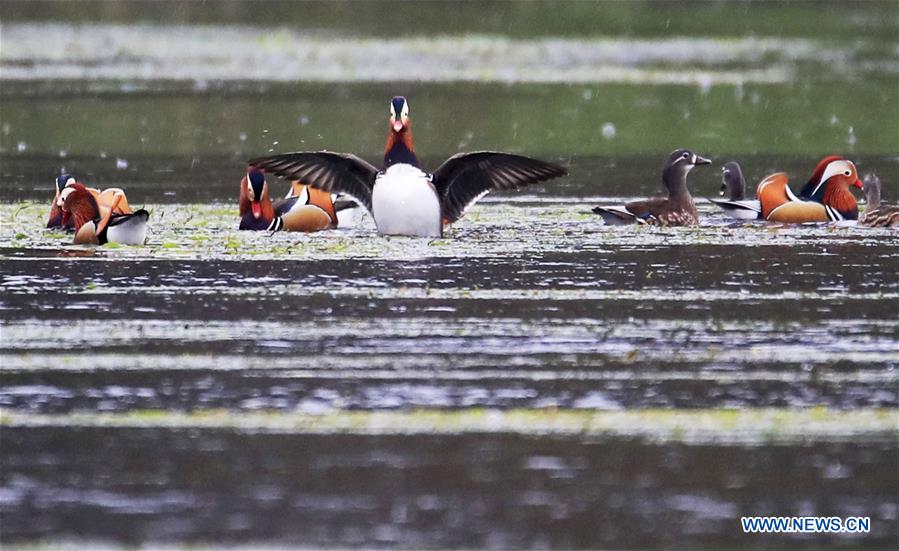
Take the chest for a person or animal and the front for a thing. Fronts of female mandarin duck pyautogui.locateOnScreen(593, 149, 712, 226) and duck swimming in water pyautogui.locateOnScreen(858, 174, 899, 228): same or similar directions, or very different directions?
very different directions

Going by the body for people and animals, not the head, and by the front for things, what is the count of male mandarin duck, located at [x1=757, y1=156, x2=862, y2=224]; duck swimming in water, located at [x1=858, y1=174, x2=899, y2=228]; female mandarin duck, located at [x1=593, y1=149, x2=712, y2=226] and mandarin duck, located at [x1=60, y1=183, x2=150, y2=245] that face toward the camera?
0

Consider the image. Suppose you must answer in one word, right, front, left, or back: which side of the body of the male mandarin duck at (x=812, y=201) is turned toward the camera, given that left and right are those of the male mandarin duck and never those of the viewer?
right

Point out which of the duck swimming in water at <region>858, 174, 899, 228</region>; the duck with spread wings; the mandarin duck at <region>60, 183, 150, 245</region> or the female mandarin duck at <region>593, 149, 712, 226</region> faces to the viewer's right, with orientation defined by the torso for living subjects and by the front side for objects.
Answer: the female mandarin duck

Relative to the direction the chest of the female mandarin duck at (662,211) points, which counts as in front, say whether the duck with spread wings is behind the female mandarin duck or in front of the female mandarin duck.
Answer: behind

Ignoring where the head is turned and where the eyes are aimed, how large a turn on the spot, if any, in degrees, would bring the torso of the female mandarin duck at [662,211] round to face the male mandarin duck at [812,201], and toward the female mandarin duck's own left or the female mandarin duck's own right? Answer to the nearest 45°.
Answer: approximately 45° to the female mandarin duck's own left

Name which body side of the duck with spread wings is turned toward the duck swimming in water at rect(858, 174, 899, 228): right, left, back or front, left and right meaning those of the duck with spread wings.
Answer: left

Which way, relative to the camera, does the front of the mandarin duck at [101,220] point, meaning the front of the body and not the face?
to the viewer's left

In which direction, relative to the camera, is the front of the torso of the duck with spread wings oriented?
toward the camera

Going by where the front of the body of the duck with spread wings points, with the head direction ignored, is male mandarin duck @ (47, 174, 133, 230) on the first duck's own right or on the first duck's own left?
on the first duck's own right

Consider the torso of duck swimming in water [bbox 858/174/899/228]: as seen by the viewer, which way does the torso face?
to the viewer's left

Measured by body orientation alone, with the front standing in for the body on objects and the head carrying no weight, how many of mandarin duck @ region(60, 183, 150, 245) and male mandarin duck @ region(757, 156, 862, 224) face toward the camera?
0

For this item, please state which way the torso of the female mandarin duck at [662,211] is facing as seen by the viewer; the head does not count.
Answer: to the viewer's right

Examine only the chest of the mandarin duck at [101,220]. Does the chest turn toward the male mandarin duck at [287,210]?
no

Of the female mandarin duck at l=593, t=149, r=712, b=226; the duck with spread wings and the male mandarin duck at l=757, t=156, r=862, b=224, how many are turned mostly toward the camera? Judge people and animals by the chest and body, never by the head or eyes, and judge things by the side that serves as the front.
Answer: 1
